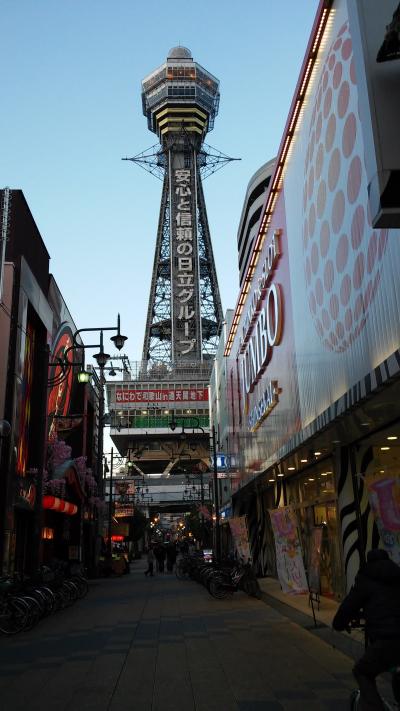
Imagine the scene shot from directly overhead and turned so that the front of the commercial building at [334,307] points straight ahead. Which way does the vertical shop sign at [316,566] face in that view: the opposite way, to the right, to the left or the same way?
the same way

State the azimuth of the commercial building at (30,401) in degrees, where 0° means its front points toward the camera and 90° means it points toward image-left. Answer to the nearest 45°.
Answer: approximately 270°

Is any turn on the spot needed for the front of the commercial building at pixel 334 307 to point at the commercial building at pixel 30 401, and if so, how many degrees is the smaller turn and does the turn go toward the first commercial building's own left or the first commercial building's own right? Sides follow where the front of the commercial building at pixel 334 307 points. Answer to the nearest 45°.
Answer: approximately 45° to the first commercial building's own right

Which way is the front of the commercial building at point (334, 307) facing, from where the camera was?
facing to the left of the viewer

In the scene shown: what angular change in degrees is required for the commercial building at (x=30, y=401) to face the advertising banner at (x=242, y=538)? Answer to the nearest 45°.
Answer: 0° — it already faces it

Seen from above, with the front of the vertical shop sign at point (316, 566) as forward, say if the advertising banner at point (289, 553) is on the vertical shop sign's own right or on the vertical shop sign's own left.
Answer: on the vertical shop sign's own right

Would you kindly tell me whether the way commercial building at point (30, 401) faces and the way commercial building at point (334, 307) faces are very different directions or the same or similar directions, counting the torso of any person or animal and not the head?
very different directions

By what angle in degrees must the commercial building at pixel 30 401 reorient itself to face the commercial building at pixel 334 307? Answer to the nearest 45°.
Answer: approximately 45° to its right
